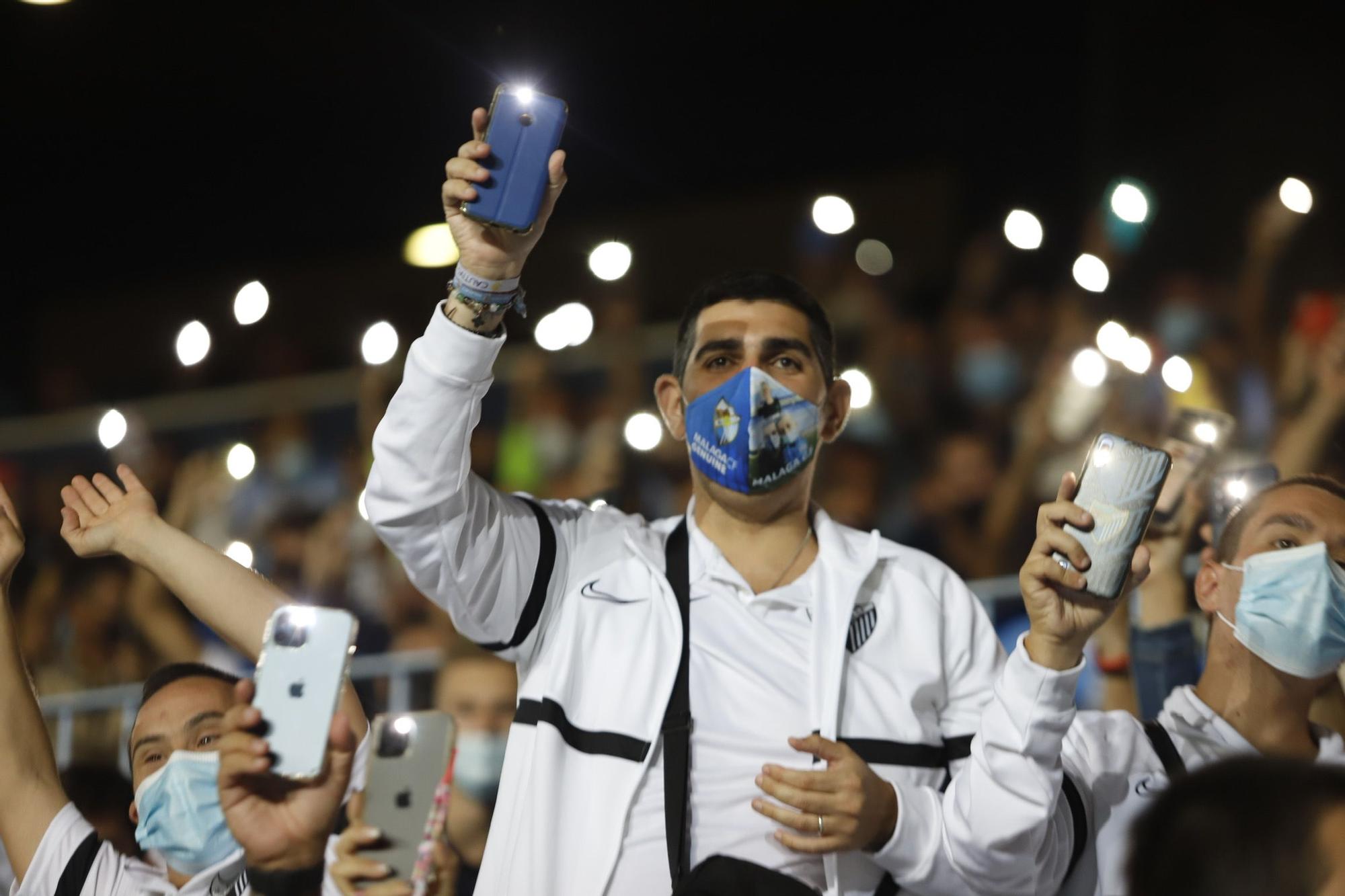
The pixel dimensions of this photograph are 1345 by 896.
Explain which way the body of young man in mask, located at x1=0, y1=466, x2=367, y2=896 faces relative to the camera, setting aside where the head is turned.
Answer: toward the camera

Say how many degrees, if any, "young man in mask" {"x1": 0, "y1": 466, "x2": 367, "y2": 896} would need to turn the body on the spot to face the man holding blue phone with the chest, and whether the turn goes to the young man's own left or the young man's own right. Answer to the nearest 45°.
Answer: approximately 45° to the young man's own left

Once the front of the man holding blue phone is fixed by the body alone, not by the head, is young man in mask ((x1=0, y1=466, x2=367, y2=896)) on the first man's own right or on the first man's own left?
on the first man's own right

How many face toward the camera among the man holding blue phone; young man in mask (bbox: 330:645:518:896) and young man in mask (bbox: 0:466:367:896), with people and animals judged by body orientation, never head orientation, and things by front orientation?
3

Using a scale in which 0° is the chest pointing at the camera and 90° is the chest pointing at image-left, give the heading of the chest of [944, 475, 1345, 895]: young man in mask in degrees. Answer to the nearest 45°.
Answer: approximately 315°

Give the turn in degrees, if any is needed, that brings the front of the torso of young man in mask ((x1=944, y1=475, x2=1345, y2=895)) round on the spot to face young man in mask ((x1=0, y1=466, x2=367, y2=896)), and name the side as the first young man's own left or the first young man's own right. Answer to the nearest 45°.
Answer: approximately 135° to the first young man's own right

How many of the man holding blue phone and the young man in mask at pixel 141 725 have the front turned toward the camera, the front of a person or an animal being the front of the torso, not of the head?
2

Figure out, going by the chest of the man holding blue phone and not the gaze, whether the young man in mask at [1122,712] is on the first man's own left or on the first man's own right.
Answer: on the first man's own left

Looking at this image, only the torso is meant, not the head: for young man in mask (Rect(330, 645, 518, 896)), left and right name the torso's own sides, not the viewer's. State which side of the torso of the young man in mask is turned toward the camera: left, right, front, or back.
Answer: front

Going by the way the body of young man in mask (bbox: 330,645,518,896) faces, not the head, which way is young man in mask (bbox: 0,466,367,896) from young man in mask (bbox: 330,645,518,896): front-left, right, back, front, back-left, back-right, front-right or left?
front-right

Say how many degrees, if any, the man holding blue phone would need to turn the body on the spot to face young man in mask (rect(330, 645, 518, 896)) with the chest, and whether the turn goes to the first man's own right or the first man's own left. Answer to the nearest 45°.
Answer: approximately 135° to the first man's own right

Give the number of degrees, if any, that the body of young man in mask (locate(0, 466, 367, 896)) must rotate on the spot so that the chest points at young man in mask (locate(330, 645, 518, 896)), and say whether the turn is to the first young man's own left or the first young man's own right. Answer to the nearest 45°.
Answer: approximately 135° to the first young man's own left
